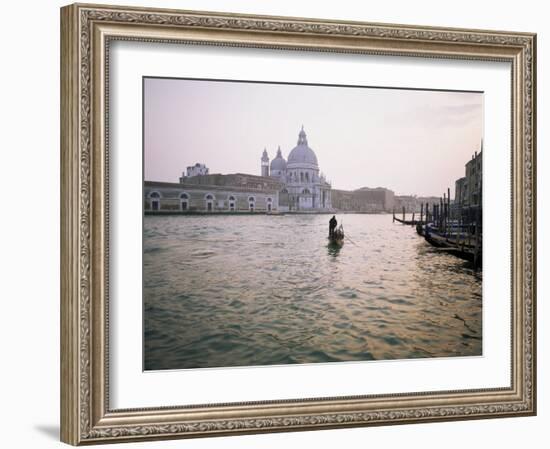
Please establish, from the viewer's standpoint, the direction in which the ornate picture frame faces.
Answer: facing the viewer and to the right of the viewer
